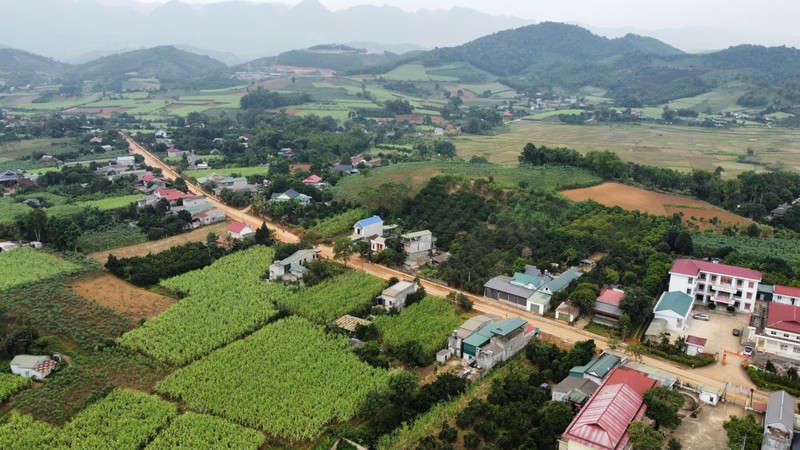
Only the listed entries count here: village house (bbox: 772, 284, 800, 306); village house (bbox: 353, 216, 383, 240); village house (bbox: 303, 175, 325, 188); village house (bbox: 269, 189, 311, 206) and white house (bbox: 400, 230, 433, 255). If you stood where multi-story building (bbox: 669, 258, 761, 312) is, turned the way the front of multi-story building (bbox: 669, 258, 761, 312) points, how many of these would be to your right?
4

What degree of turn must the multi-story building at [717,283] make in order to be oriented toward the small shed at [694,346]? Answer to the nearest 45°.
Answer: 0° — it already faces it

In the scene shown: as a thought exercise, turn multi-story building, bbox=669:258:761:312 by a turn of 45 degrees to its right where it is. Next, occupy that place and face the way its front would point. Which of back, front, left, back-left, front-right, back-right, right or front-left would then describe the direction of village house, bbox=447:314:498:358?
front

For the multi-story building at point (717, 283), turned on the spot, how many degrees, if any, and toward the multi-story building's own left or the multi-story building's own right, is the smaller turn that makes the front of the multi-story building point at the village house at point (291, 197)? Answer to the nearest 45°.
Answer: approximately 90° to the multi-story building's own right

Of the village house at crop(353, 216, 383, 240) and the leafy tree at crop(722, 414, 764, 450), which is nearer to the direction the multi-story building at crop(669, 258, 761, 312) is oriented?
the leafy tree

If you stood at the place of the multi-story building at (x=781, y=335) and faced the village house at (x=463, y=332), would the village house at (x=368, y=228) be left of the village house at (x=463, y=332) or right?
right

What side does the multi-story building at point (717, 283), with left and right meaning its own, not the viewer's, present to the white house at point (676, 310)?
front

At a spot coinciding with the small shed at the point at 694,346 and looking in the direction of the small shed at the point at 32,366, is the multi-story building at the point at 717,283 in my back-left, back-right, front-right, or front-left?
back-right

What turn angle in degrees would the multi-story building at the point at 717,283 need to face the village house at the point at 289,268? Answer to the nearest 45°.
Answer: approximately 45° to its right

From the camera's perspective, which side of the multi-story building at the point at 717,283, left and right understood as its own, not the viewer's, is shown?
front

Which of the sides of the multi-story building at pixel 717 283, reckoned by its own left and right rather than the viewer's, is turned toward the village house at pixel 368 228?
right

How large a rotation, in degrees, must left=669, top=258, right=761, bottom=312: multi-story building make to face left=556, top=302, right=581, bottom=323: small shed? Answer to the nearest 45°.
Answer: approximately 45° to its right

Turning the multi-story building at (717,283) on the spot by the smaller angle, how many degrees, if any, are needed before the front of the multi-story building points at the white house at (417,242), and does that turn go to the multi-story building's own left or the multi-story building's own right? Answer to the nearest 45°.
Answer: approximately 90° to the multi-story building's own right

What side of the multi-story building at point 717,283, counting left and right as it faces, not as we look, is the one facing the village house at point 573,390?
front

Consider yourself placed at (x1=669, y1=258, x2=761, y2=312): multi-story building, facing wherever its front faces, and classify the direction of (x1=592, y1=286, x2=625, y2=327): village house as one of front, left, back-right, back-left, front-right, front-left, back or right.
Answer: front-right

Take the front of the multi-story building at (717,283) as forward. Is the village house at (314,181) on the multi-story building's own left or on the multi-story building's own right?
on the multi-story building's own right

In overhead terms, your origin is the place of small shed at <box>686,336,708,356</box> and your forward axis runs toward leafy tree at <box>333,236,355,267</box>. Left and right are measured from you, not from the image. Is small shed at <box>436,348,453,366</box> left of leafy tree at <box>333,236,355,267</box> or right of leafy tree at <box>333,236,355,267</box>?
left
